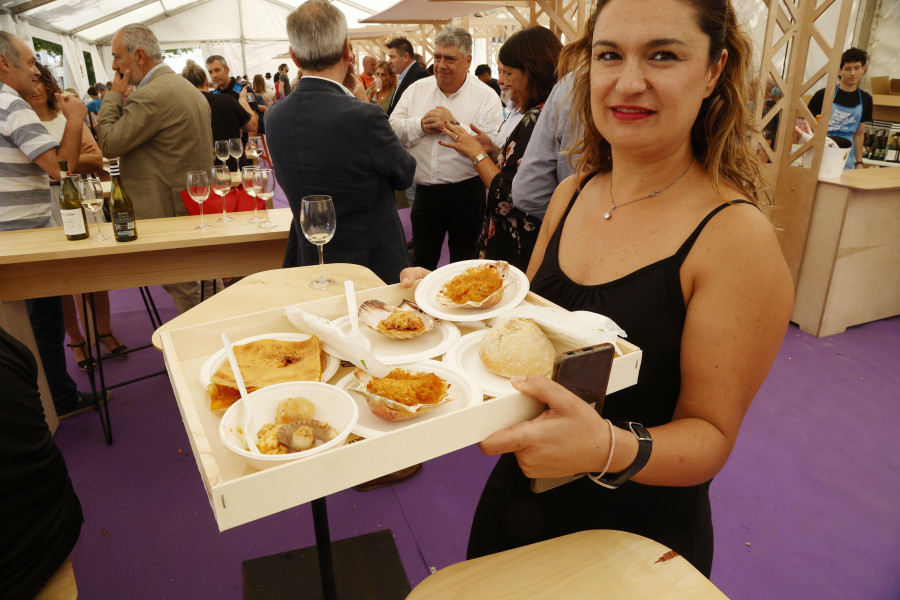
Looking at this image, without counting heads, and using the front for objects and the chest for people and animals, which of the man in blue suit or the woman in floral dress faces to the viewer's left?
the woman in floral dress

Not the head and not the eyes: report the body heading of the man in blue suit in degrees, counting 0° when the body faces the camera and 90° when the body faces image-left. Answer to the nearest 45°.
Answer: approximately 225°

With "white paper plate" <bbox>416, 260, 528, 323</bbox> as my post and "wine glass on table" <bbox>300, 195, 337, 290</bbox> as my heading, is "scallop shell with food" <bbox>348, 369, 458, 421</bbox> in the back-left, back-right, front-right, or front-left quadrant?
back-left

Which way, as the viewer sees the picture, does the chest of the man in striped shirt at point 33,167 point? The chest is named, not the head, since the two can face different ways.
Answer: to the viewer's right

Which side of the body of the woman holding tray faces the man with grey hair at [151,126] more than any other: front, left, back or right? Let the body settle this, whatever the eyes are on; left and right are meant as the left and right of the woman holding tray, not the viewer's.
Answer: right

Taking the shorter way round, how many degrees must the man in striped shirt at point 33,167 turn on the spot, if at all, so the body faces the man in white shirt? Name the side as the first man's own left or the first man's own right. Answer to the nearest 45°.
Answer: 0° — they already face them

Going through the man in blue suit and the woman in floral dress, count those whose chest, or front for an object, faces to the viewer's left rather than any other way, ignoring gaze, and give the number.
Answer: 1

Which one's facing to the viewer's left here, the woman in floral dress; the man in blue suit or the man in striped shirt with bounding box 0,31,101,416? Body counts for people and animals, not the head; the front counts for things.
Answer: the woman in floral dress
